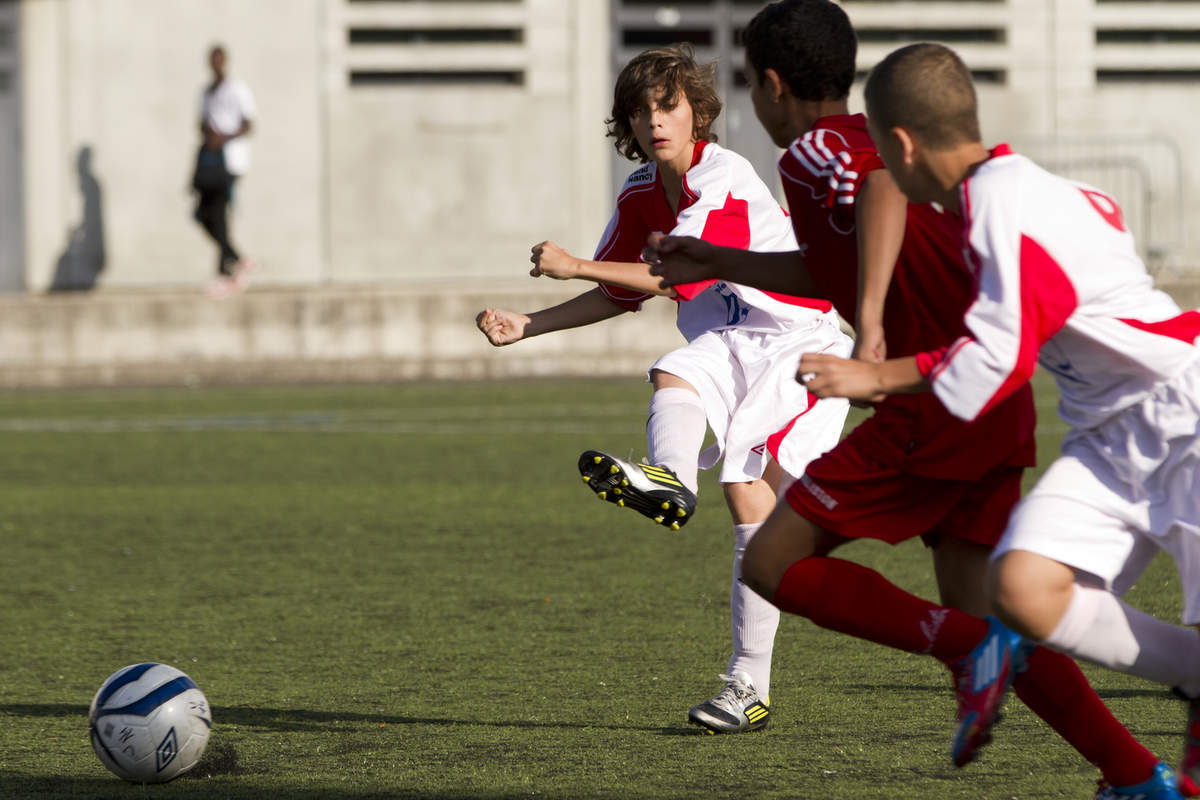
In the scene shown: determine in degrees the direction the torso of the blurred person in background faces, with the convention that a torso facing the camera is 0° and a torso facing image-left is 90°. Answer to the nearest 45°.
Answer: approximately 45°

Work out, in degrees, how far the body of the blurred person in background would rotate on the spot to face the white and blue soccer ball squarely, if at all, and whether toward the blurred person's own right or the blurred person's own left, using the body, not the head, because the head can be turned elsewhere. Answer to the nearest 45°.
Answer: approximately 45° to the blurred person's own left
